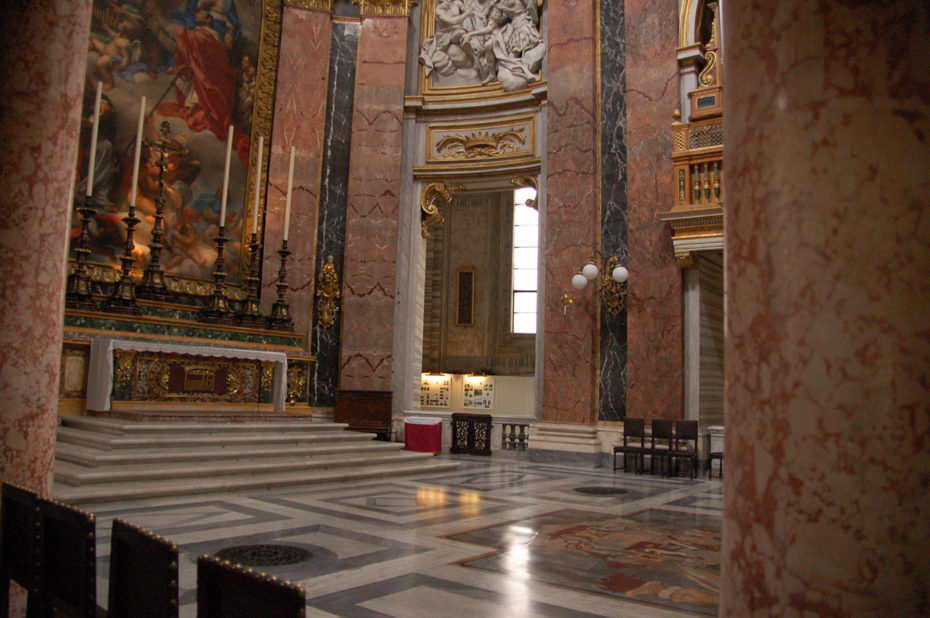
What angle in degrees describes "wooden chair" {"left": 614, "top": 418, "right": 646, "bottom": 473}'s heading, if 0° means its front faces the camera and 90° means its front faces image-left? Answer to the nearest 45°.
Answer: approximately 45°

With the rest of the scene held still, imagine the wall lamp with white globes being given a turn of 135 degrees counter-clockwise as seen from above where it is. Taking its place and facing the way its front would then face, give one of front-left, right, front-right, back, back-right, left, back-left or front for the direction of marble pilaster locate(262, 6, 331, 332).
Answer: back

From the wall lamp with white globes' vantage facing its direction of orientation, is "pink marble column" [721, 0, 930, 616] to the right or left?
on its left

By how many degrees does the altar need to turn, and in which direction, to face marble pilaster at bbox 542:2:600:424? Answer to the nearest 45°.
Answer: approximately 45° to its left

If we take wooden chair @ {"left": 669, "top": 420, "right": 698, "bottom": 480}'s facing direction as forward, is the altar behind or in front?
in front

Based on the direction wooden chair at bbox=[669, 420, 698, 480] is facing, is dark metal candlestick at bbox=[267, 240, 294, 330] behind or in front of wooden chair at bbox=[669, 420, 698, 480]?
in front

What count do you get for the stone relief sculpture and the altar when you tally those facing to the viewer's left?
0

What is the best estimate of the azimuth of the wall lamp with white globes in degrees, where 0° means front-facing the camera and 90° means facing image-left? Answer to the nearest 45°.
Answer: approximately 45°

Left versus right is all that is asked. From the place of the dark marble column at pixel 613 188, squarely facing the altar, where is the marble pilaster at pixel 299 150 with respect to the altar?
right

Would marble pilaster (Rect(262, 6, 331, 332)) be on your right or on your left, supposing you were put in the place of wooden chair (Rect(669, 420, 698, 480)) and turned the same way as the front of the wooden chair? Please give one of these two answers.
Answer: on your right

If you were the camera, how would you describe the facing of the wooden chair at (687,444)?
facing the viewer and to the left of the viewer
